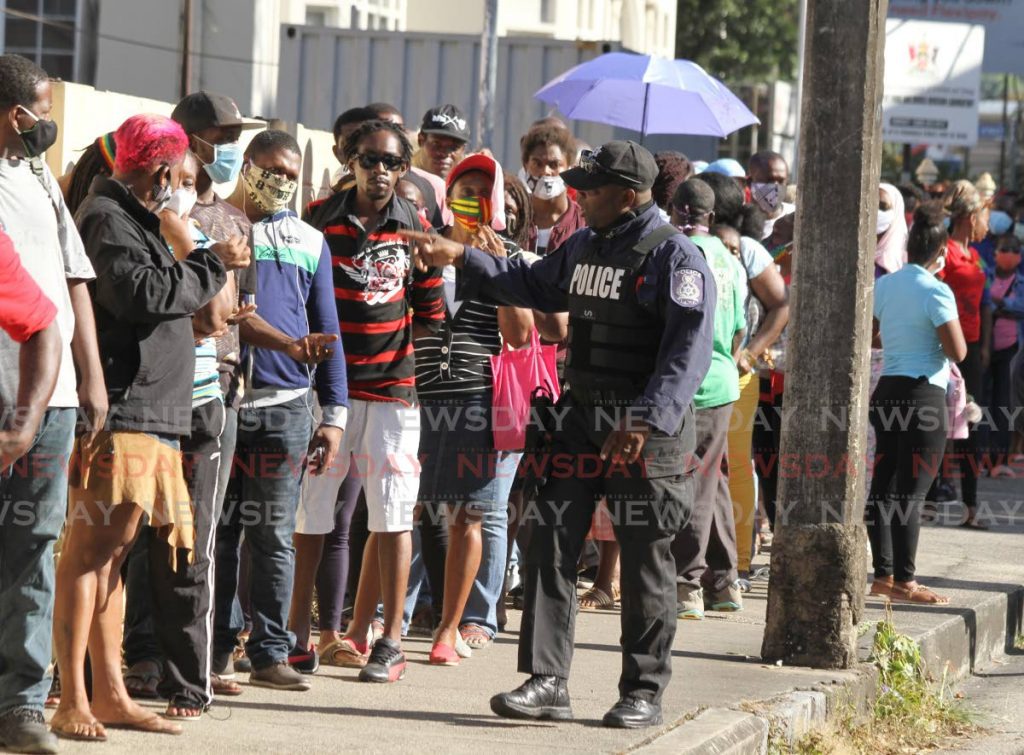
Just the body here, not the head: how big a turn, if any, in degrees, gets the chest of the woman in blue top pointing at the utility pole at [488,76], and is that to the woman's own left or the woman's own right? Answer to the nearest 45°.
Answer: approximately 90° to the woman's own left

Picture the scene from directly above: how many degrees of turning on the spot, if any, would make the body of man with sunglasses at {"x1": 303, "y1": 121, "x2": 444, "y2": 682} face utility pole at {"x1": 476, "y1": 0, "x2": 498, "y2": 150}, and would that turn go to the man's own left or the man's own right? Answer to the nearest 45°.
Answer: approximately 180°

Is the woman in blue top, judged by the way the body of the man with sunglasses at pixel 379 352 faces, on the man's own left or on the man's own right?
on the man's own left

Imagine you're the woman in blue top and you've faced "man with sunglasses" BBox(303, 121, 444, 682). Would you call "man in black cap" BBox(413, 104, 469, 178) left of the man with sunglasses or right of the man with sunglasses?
right

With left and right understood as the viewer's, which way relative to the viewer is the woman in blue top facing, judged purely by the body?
facing away from the viewer and to the right of the viewer

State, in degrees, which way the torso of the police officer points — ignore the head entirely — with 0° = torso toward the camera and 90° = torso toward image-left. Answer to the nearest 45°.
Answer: approximately 45°

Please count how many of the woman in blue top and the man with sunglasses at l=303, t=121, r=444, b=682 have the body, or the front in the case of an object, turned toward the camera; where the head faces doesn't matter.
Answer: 1

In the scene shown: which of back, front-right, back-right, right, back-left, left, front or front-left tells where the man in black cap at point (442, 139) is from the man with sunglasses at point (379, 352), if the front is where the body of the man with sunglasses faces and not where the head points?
back

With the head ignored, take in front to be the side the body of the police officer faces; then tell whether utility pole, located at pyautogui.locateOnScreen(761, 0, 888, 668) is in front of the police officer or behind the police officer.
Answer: behind
